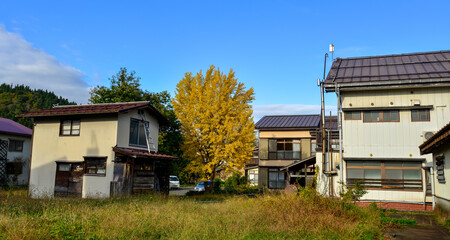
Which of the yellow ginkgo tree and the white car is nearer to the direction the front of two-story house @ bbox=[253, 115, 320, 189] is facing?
the yellow ginkgo tree

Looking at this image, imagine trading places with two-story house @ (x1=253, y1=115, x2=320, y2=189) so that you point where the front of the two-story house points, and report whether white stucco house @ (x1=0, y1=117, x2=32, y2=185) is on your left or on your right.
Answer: on your right

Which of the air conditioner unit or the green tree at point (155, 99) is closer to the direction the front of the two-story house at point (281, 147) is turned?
the air conditioner unit

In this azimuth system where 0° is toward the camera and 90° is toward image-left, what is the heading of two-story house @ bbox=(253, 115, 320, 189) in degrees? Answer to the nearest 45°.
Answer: approximately 0°

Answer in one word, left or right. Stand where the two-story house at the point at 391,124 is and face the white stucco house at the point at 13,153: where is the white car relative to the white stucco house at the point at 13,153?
right

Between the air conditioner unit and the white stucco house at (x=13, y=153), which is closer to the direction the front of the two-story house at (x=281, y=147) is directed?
the air conditioner unit

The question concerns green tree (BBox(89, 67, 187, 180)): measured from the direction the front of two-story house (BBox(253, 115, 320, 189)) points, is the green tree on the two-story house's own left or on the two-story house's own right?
on the two-story house's own right

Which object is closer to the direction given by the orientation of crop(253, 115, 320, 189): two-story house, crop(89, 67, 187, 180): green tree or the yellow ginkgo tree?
the yellow ginkgo tree

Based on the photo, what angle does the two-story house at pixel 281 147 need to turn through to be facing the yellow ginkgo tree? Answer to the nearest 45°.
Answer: approximately 45° to its right

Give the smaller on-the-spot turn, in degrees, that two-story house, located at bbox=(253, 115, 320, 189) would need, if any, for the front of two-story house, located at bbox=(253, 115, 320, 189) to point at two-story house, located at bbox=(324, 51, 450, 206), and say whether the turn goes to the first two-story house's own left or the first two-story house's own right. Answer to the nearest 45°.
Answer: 0° — it already faces it

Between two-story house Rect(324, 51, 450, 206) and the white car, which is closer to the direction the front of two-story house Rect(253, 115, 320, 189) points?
the two-story house

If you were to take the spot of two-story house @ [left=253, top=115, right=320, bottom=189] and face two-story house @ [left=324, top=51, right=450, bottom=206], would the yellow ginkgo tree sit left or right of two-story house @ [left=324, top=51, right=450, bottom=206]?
right
